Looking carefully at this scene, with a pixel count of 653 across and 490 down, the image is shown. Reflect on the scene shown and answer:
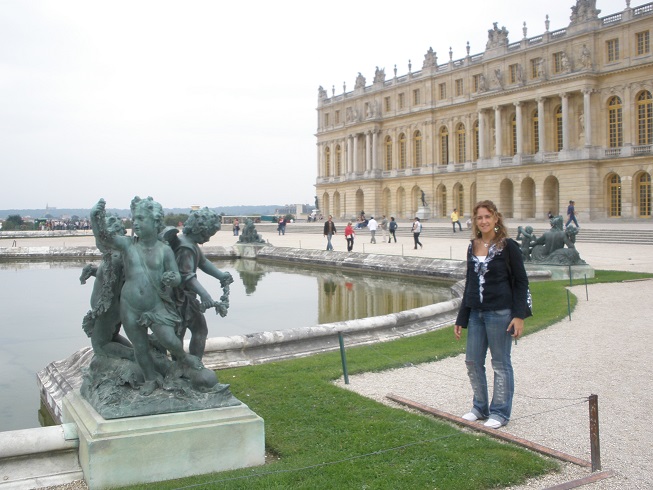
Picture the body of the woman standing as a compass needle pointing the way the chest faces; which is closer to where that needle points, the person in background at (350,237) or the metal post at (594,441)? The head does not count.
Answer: the metal post

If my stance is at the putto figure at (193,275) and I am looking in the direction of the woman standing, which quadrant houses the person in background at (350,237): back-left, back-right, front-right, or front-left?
front-left

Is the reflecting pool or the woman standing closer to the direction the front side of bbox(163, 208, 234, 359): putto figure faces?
the woman standing

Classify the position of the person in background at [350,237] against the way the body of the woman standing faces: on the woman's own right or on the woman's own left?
on the woman's own right

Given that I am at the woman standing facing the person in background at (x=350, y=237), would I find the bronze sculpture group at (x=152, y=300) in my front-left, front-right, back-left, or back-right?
back-left

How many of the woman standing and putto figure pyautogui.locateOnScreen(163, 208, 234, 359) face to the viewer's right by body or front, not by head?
1

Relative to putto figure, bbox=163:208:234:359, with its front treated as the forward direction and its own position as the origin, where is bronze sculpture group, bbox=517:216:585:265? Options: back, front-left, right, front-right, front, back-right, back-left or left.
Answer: front-left

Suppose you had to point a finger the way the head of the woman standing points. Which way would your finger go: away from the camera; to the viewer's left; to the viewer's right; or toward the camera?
toward the camera

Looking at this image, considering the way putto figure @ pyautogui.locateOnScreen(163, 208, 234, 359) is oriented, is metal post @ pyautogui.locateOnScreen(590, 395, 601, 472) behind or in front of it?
in front

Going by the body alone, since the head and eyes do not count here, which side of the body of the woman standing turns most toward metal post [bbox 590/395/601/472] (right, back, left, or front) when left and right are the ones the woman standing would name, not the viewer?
left

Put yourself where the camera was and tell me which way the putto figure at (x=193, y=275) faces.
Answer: facing to the right of the viewer

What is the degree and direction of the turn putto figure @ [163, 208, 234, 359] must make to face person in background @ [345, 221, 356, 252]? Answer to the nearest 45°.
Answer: approximately 90° to its left

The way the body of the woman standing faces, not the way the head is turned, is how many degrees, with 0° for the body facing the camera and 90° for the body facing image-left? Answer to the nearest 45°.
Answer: approximately 45°
